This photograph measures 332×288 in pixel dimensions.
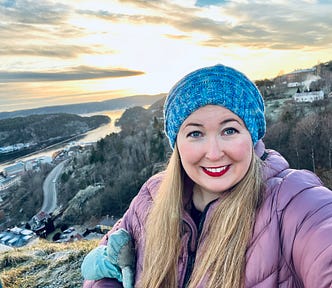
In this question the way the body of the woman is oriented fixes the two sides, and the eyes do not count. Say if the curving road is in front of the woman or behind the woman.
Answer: behind

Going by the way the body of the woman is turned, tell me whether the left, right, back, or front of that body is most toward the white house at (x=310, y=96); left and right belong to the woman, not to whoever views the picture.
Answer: back

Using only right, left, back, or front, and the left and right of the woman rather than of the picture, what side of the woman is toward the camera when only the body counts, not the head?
front
